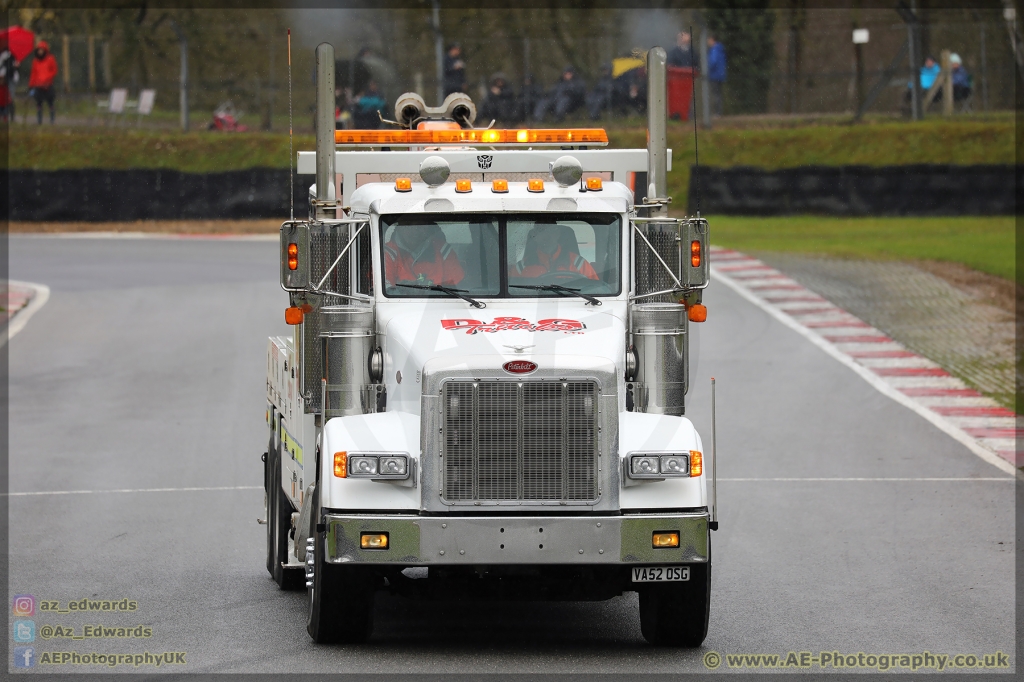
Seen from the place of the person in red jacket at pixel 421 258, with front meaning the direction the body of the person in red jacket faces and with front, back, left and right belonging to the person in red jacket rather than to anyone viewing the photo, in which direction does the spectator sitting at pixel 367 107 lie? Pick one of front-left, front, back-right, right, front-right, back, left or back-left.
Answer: back

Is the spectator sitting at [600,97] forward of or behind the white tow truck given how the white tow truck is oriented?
behind

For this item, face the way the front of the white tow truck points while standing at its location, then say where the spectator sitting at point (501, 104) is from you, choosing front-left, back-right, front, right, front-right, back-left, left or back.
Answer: back

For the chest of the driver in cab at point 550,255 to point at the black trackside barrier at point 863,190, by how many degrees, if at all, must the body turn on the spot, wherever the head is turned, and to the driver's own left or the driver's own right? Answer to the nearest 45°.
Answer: approximately 180°

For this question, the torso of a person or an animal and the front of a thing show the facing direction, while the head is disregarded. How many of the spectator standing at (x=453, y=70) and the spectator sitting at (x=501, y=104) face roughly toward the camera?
2

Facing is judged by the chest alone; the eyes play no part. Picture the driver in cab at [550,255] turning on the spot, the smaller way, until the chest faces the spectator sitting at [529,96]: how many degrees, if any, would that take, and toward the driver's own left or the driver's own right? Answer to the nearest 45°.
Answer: approximately 180°

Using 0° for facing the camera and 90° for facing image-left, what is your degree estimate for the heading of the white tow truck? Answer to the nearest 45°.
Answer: approximately 0°

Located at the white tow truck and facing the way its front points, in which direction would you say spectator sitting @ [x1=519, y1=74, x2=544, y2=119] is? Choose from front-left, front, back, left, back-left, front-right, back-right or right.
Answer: back

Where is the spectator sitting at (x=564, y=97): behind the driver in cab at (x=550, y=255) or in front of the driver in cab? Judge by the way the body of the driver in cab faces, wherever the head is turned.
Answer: behind

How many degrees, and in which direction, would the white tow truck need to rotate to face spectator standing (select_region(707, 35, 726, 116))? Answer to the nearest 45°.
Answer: approximately 180°

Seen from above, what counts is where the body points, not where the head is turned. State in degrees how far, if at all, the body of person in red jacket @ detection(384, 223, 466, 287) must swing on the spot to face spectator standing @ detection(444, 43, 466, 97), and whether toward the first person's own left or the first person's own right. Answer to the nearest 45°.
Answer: approximately 180°

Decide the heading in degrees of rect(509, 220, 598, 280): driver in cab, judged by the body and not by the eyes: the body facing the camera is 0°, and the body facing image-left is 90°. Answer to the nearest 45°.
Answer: approximately 0°
